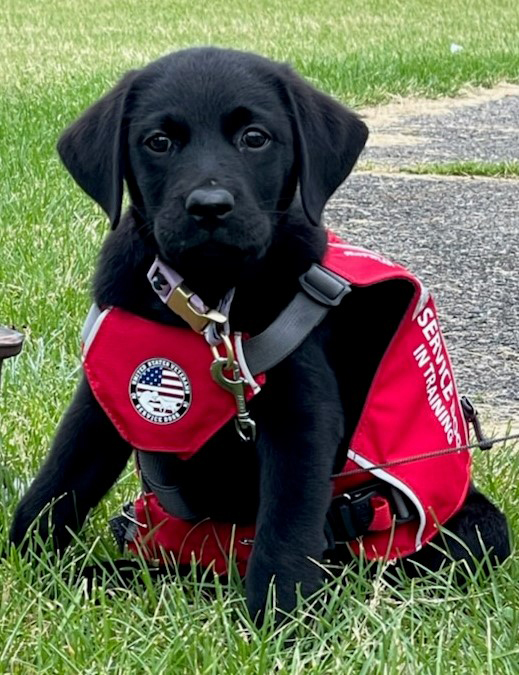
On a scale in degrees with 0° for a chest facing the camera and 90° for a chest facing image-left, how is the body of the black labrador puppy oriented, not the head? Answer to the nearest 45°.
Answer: approximately 45°
